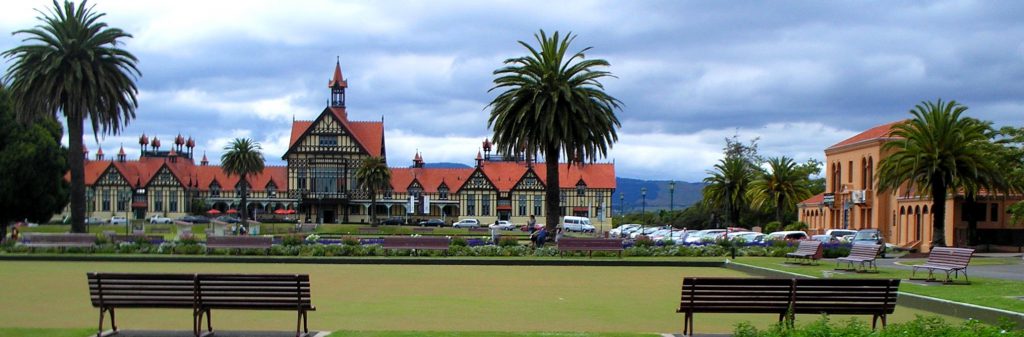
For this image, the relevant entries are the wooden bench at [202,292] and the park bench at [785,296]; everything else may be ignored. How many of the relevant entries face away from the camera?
2

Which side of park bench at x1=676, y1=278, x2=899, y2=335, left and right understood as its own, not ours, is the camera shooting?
back

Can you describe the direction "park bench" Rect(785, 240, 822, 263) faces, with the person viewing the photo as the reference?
facing the viewer and to the left of the viewer

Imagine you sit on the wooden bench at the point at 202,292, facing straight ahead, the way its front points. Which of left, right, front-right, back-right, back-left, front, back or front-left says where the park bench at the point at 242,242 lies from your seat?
front

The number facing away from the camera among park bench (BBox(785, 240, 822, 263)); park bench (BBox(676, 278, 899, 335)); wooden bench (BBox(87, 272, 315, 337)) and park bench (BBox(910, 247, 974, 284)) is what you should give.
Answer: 2

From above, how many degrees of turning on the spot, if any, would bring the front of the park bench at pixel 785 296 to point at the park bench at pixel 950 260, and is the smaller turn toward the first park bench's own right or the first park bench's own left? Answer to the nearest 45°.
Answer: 0° — it already faces it

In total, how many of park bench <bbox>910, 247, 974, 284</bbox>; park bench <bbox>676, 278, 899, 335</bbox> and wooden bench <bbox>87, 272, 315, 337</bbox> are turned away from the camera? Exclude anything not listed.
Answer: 2

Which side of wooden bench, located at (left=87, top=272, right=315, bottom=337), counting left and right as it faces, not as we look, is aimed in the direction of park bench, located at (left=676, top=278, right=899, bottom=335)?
right

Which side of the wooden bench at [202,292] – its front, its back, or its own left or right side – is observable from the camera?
back

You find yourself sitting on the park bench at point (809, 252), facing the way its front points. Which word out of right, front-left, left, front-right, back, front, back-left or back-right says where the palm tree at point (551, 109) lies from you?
right

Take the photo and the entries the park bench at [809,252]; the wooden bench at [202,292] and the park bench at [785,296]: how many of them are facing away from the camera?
2
